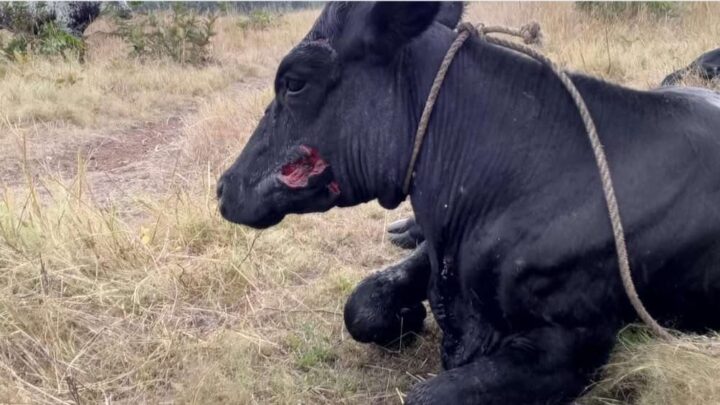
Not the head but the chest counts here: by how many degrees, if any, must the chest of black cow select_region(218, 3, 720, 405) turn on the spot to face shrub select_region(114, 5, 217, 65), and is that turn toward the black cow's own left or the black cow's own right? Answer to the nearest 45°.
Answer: approximately 45° to the black cow's own right

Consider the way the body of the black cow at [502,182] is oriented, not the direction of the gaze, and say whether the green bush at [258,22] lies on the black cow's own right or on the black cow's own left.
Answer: on the black cow's own right

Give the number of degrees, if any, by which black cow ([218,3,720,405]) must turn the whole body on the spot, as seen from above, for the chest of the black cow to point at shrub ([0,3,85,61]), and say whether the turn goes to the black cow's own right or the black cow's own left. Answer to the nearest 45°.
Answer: approximately 45° to the black cow's own right

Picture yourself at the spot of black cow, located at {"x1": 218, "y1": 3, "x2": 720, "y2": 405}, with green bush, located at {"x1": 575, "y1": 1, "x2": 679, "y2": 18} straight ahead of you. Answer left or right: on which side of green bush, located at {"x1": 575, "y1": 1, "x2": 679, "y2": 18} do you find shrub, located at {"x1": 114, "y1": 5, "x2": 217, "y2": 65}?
left

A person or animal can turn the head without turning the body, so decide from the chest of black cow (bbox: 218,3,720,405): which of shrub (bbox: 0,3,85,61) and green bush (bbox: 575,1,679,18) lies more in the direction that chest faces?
the shrub

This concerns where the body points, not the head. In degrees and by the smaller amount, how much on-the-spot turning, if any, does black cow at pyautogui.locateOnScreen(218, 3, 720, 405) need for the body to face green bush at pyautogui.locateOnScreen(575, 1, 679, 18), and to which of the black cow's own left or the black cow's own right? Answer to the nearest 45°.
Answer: approximately 90° to the black cow's own right

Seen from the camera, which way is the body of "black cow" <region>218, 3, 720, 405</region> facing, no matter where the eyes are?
to the viewer's left
